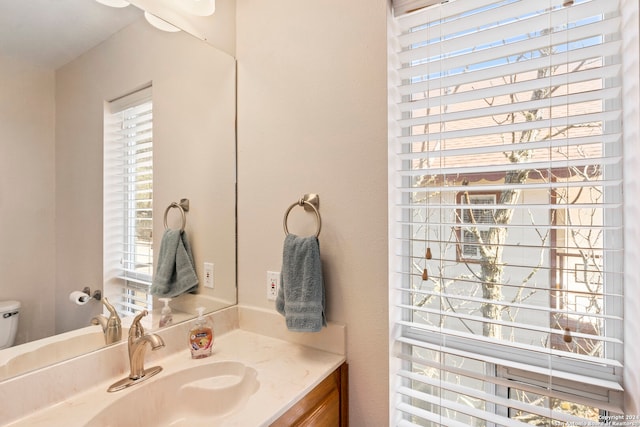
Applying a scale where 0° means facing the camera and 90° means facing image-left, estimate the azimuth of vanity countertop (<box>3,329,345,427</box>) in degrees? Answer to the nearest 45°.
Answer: approximately 315°

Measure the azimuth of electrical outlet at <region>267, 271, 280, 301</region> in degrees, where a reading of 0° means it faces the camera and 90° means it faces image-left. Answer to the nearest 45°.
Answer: approximately 45°

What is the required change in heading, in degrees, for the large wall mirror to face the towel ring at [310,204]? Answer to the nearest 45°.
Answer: approximately 45° to its left

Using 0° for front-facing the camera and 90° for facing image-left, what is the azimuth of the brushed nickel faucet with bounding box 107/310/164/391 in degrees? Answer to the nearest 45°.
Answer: approximately 315°
